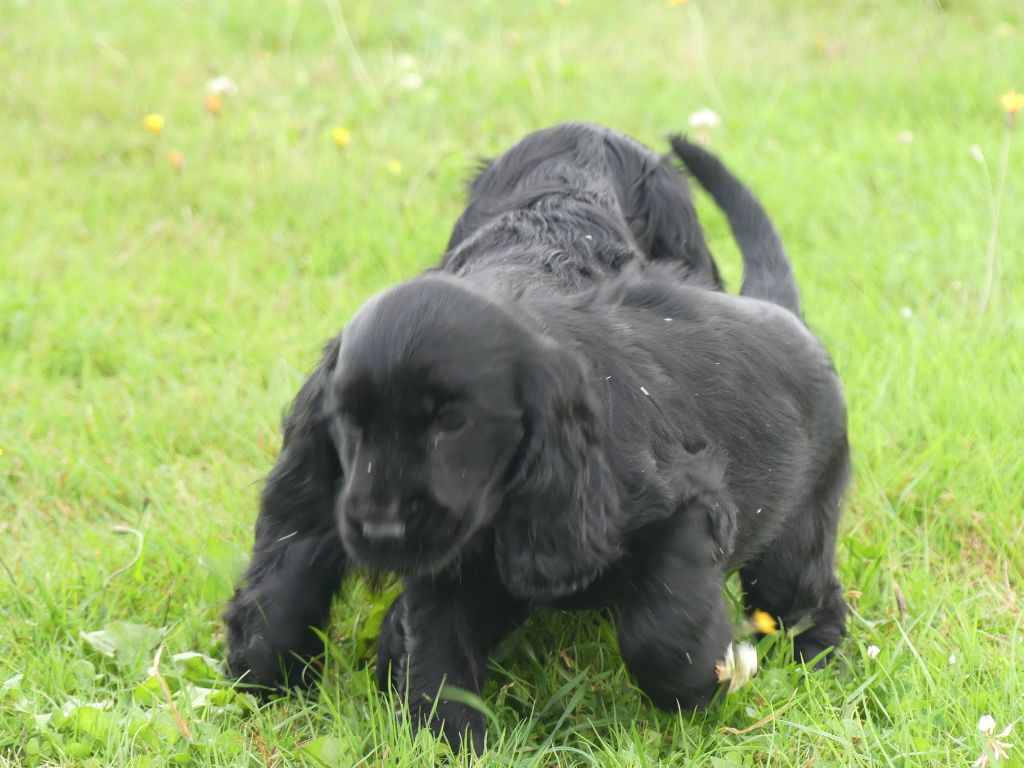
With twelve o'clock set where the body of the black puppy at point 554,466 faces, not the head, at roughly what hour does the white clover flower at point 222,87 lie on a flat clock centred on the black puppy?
The white clover flower is roughly at 4 o'clock from the black puppy.

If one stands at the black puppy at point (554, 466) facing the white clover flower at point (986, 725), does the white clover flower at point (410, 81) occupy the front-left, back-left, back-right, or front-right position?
back-left

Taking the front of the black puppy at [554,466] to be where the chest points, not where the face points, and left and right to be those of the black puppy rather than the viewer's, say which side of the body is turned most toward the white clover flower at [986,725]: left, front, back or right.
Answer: left

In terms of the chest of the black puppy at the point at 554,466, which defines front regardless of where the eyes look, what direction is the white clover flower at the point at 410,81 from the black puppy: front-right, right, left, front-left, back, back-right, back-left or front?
back-right

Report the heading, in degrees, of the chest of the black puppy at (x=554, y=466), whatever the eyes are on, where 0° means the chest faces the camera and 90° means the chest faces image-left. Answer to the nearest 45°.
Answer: approximately 45°

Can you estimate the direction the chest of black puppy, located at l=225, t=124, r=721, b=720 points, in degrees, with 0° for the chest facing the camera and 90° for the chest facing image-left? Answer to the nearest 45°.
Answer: approximately 45°

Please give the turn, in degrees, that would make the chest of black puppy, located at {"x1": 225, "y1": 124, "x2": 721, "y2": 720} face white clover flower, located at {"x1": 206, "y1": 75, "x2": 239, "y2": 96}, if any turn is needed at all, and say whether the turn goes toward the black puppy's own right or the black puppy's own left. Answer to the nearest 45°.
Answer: approximately 135° to the black puppy's own right
